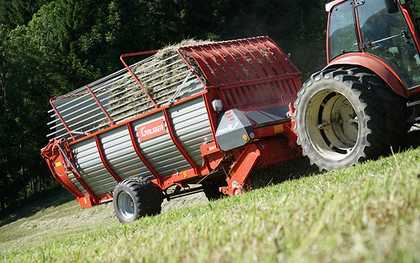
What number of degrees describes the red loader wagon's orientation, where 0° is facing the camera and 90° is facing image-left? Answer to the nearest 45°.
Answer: approximately 315°

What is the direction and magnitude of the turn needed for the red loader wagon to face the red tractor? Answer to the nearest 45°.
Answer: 0° — it already faces it

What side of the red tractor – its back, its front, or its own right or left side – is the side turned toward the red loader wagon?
back

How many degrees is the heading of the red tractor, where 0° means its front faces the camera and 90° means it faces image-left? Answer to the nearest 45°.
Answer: approximately 315°
